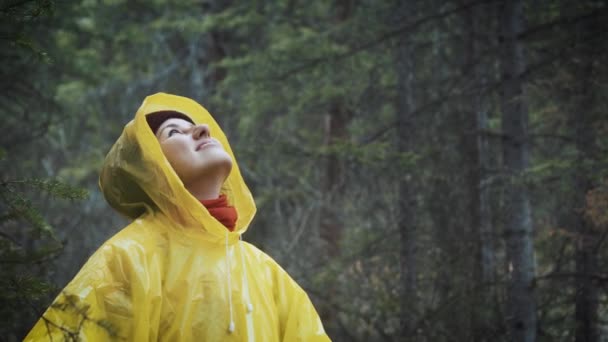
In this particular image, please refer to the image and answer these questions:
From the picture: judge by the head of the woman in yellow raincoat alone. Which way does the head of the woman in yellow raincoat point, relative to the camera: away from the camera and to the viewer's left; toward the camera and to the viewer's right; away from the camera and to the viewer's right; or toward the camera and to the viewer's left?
toward the camera and to the viewer's right

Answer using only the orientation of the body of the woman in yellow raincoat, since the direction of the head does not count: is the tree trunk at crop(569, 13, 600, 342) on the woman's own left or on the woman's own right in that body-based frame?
on the woman's own left

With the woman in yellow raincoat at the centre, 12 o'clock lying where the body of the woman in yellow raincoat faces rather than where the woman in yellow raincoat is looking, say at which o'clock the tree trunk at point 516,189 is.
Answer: The tree trunk is roughly at 9 o'clock from the woman in yellow raincoat.

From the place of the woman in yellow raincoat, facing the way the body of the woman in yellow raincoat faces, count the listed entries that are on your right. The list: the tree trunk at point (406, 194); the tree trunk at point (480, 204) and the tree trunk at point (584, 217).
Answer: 0

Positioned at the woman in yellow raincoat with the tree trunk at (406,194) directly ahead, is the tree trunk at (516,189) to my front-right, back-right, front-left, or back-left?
front-right

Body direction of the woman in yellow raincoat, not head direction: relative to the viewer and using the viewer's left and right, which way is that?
facing the viewer and to the right of the viewer

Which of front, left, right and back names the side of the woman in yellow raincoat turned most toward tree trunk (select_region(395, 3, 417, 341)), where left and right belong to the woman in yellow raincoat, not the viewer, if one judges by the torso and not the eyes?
left

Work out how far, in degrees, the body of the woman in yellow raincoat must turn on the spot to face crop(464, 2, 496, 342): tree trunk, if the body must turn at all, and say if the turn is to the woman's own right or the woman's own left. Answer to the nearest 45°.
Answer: approximately 90° to the woman's own left

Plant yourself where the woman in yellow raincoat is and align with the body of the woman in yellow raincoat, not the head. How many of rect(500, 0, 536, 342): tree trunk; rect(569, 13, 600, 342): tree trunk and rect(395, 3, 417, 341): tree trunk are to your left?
3
